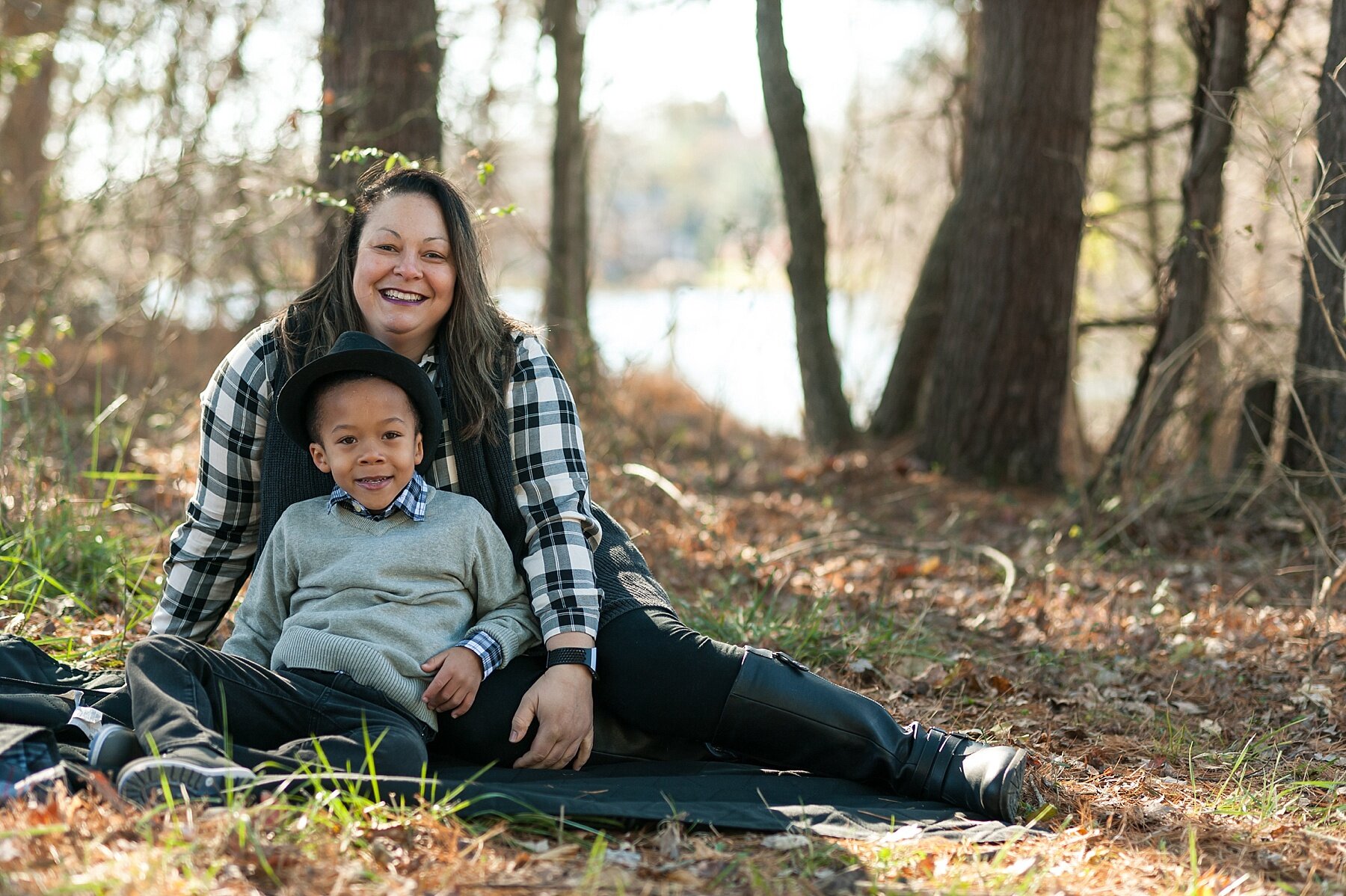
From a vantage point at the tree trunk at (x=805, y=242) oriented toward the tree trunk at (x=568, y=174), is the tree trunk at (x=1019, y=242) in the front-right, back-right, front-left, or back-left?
back-right

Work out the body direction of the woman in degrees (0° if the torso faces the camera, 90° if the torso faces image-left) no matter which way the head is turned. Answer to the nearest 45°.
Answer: approximately 0°

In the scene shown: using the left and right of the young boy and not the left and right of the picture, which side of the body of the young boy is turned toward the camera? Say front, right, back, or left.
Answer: front

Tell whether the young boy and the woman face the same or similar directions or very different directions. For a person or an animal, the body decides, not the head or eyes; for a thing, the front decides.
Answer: same or similar directions

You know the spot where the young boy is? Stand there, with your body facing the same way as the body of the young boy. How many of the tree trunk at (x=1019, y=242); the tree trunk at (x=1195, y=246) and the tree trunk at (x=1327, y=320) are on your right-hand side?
0

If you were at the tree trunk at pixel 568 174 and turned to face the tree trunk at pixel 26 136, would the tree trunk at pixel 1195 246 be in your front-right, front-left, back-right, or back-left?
back-left

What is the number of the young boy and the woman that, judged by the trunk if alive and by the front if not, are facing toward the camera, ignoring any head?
2

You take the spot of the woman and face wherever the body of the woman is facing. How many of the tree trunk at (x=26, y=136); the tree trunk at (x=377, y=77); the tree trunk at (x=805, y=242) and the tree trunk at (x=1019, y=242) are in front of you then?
0

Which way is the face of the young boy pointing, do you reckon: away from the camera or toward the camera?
toward the camera

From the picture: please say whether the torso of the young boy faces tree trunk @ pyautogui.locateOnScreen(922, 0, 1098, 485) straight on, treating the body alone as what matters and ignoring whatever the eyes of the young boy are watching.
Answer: no

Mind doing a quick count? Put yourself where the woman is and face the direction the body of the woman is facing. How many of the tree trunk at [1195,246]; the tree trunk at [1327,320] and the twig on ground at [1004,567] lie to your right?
0

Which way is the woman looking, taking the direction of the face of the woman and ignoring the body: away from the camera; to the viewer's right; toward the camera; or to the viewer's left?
toward the camera
